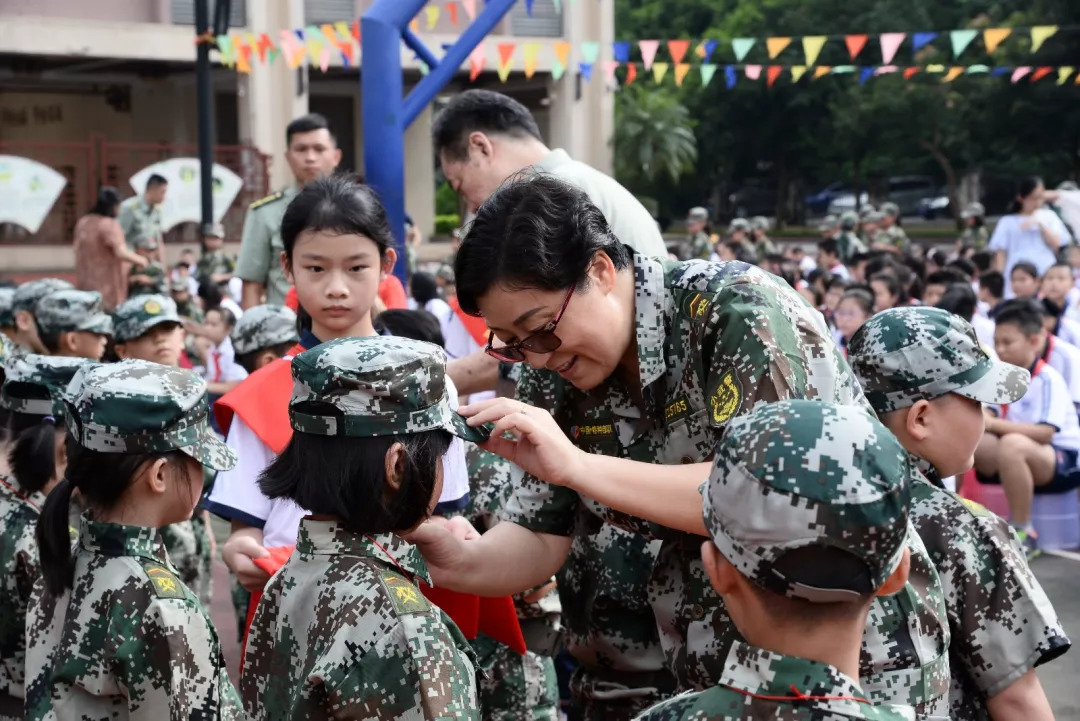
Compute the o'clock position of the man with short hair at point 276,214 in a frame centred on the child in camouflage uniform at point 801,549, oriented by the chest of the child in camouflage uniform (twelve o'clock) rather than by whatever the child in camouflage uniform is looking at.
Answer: The man with short hair is roughly at 11 o'clock from the child in camouflage uniform.

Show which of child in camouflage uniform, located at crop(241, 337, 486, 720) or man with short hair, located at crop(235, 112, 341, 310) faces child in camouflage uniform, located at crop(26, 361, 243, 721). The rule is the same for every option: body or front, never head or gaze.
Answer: the man with short hair

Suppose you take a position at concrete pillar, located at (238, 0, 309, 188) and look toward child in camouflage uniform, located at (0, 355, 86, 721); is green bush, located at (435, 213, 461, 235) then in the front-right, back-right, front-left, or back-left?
back-left

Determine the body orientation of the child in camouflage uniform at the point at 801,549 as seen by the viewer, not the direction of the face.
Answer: away from the camera

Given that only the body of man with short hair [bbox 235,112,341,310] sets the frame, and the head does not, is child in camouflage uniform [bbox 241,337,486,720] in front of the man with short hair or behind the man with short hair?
in front

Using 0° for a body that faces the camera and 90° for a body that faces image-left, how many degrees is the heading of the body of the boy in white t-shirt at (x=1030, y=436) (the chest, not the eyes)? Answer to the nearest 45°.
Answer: approximately 45°

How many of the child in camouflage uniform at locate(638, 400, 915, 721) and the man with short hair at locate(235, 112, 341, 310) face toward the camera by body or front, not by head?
1

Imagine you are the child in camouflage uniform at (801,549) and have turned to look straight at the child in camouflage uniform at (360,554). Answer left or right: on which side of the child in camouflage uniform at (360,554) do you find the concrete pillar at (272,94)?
right

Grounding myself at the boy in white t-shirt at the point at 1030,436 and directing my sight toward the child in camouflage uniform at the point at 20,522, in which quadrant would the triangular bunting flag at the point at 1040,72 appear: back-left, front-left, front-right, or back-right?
back-right

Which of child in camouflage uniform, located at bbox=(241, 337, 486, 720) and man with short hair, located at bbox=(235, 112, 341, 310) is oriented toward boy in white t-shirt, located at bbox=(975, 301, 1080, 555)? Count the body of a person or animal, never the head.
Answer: the child in camouflage uniform

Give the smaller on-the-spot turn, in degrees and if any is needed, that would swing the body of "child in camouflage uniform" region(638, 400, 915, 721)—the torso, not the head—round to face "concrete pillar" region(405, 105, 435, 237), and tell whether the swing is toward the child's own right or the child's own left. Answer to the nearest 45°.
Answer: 0° — they already face it

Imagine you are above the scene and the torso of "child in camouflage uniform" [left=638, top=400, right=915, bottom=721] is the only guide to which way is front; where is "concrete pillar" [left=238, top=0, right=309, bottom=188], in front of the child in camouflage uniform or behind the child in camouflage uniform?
in front

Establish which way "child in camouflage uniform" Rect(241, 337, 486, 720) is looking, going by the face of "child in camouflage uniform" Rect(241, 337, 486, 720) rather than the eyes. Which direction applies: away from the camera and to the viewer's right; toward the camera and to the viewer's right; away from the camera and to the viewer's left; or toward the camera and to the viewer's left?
away from the camera and to the viewer's right

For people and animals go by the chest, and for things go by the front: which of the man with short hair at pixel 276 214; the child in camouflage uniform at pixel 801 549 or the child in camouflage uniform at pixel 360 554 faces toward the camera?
the man with short hair
